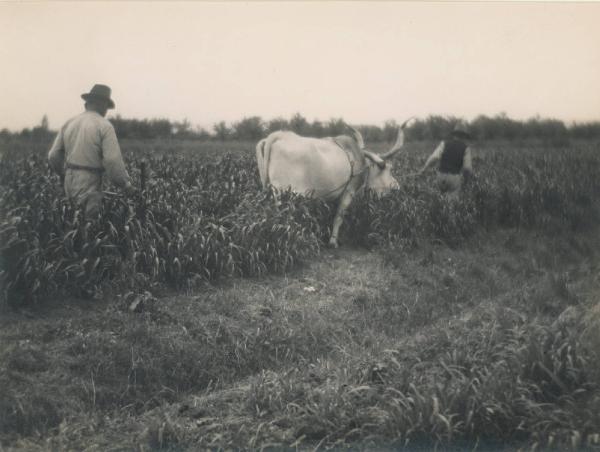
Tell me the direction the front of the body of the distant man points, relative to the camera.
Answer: away from the camera

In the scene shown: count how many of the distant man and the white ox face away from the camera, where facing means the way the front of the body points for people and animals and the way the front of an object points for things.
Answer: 1

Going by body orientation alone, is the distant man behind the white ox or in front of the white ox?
in front

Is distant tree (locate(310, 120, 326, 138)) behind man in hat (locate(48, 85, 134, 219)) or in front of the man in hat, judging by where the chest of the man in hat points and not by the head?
in front

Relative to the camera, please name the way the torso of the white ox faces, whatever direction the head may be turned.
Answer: to the viewer's right

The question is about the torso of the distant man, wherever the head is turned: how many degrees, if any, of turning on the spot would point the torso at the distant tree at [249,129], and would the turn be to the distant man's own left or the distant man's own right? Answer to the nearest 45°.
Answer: approximately 45° to the distant man's own left

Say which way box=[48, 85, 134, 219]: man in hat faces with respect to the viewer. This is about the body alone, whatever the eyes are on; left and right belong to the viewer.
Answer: facing away from the viewer and to the right of the viewer

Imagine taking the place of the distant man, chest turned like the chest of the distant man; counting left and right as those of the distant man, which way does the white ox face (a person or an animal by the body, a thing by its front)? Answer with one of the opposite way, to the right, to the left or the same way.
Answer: to the right
